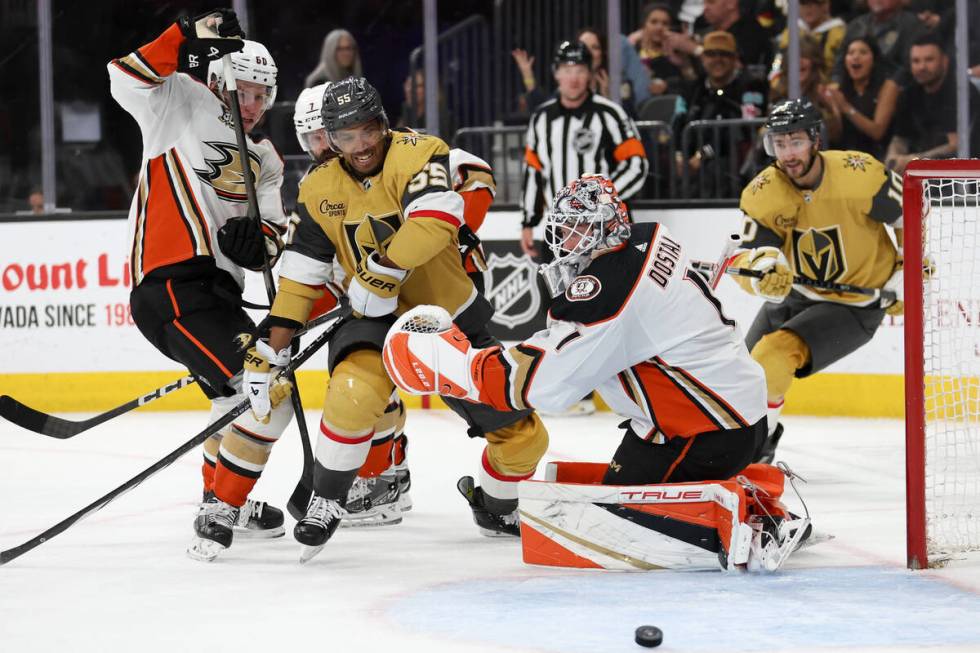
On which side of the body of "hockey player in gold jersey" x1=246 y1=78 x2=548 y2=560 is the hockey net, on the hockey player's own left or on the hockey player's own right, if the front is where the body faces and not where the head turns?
on the hockey player's own left

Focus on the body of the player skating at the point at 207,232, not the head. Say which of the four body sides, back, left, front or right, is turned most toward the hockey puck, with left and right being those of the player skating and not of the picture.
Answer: front

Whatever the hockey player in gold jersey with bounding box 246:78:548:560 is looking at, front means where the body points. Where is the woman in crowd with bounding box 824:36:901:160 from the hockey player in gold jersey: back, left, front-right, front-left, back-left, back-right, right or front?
back-left

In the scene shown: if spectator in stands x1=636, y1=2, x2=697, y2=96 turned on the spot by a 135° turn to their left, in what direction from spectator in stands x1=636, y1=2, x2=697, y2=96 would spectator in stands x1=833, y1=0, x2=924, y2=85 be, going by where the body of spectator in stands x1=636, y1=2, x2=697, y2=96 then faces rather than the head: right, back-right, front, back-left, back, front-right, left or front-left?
front

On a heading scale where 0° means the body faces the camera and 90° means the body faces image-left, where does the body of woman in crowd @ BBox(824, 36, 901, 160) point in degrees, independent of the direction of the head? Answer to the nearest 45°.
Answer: approximately 45°

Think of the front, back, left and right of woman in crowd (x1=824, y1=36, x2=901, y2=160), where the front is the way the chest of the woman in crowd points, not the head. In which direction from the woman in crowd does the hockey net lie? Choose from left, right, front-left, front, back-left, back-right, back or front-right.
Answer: front-left

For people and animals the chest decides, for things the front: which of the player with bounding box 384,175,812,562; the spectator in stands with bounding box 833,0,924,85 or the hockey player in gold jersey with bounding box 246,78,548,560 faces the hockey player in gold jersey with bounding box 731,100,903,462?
the spectator in stands

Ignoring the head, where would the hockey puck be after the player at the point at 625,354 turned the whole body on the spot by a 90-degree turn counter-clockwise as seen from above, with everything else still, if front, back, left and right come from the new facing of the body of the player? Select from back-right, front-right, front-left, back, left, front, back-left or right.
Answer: front

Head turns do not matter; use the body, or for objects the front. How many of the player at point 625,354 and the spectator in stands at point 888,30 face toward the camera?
1

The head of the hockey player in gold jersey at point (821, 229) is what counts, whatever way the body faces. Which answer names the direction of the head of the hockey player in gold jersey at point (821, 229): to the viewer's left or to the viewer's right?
to the viewer's left
